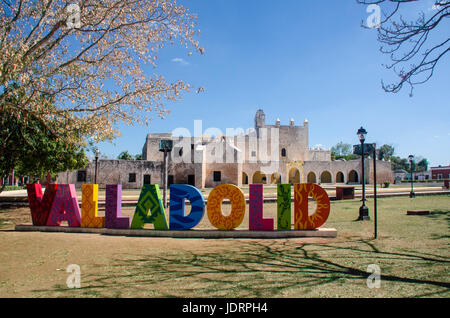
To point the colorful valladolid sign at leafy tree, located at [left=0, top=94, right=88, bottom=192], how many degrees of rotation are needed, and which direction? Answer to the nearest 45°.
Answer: approximately 135° to its right

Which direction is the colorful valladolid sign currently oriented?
toward the camera

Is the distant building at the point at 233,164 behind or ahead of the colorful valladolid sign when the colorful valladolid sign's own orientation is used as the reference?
behind
